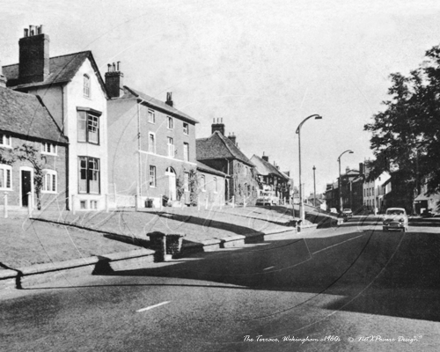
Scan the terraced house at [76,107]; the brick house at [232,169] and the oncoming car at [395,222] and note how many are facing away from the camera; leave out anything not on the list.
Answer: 0

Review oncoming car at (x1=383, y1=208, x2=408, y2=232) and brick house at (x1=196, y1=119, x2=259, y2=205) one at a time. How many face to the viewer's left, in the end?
0

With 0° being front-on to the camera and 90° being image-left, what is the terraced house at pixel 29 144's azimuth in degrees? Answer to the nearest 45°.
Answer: approximately 315°

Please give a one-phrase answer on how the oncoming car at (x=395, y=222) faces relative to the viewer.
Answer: facing the viewer

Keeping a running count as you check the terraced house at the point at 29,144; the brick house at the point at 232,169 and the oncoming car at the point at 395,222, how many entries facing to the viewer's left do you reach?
0

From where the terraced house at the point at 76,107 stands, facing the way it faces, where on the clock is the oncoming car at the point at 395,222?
The oncoming car is roughly at 11 o'clock from the terraced house.

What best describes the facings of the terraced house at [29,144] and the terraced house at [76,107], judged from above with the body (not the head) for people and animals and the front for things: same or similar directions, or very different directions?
same or similar directions
